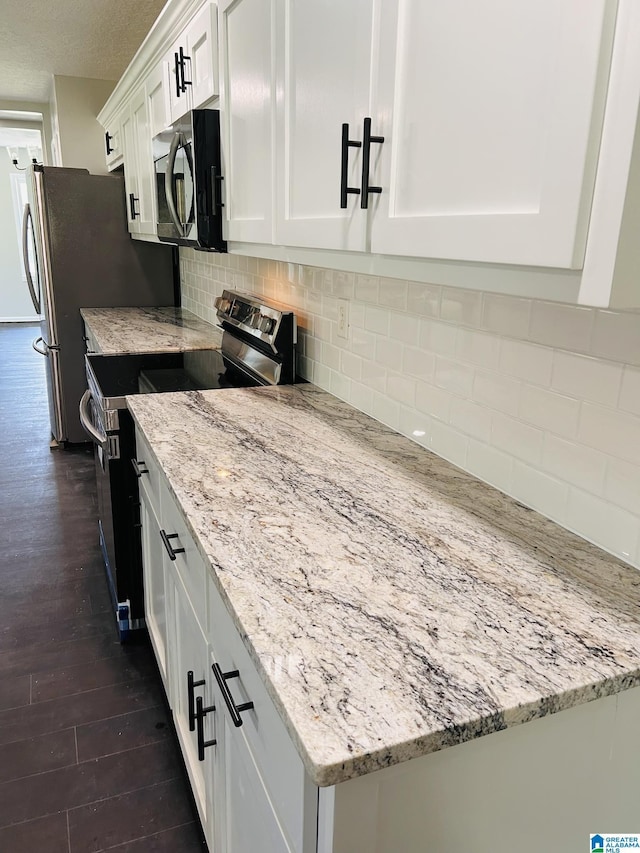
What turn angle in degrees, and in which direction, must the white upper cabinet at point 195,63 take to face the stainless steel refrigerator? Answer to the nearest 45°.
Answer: approximately 90° to its right

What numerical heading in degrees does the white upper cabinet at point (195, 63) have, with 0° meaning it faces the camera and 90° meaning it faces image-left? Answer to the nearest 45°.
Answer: approximately 90°

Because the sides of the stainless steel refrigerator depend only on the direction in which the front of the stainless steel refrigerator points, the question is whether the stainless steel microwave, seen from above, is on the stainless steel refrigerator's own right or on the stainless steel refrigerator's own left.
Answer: on the stainless steel refrigerator's own left

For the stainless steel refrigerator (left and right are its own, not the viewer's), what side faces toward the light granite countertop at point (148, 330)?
left

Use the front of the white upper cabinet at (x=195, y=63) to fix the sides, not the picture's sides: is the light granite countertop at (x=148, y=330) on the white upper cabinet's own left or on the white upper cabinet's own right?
on the white upper cabinet's own right

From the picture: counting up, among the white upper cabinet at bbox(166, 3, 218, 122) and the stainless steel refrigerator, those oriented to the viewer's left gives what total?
2

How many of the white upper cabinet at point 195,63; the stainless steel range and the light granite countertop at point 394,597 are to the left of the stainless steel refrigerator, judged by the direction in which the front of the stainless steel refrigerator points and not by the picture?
3

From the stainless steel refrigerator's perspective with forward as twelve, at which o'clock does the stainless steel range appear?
The stainless steel range is roughly at 9 o'clock from the stainless steel refrigerator.

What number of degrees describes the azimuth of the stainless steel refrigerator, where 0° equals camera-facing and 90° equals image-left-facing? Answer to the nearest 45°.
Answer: approximately 90°
